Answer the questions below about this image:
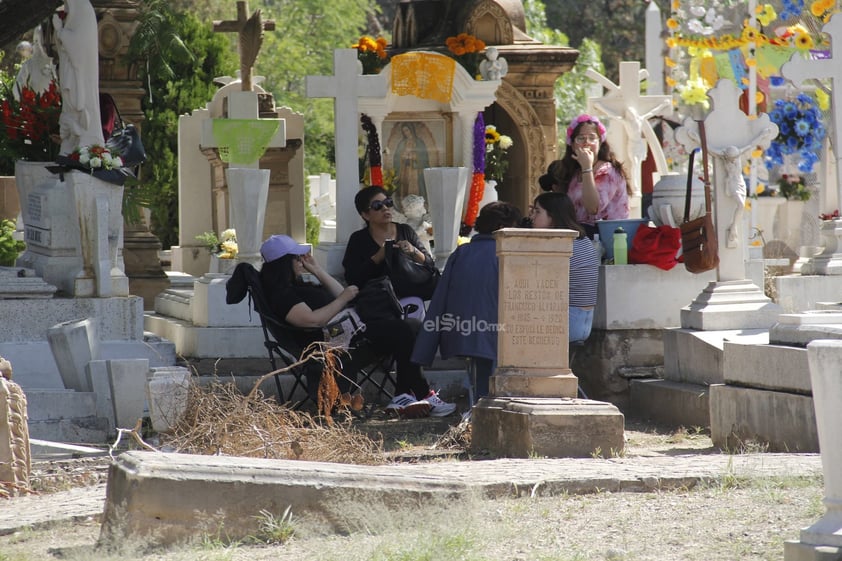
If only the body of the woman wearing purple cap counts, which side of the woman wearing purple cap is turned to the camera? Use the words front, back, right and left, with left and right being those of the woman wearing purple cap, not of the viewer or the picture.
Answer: right

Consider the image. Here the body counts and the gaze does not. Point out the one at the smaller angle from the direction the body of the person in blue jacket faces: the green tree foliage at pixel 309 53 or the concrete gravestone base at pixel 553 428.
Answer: the green tree foliage

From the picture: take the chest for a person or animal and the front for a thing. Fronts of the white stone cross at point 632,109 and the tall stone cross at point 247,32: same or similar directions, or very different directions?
same or similar directions

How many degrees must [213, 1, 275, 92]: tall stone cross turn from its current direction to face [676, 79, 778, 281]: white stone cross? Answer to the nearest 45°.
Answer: approximately 45° to its left

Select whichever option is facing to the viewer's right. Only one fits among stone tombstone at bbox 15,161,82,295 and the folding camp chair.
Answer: the folding camp chair

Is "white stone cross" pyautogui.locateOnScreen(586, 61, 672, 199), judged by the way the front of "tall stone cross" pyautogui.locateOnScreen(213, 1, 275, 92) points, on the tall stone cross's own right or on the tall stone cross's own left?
on the tall stone cross's own left

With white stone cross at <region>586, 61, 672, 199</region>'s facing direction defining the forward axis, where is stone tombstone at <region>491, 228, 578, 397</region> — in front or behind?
in front

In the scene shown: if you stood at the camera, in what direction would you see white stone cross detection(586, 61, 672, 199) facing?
facing the viewer

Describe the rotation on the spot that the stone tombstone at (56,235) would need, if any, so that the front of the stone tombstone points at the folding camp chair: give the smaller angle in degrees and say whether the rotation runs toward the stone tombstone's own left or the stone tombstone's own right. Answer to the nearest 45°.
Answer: approximately 90° to the stone tombstone's own left

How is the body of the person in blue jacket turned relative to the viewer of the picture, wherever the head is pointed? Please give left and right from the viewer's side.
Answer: facing away from the viewer and to the right of the viewer

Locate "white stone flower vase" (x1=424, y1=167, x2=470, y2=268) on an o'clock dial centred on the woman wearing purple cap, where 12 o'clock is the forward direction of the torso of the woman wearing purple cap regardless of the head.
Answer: The white stone flower vase is roughly at 10 o'clock from the woman wearing purple cap.

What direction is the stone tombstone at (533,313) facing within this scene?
toward the camera

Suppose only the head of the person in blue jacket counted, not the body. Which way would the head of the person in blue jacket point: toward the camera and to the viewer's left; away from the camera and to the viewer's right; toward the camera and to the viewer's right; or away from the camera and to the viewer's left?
away from the camera and to the viewer's right

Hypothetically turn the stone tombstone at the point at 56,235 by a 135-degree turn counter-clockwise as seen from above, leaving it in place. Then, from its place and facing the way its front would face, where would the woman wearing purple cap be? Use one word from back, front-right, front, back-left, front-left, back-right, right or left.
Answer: front-right

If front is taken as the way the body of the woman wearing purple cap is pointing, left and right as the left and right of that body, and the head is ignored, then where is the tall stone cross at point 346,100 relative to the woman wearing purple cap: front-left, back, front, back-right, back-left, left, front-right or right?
left

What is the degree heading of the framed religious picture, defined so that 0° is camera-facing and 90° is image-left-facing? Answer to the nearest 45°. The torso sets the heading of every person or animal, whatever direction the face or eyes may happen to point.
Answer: approximately 0°

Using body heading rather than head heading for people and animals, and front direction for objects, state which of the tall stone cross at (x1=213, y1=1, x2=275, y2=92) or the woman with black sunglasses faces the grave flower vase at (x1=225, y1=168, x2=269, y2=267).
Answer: the tall stone cross

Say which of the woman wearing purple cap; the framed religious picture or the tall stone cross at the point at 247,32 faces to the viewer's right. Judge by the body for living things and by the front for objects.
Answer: the woman wearing purple cap

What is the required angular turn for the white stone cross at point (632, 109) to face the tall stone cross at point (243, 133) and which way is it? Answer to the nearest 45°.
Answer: approximately 45° to its right

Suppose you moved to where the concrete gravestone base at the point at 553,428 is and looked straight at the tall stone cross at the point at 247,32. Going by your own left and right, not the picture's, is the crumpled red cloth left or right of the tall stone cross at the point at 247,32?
right

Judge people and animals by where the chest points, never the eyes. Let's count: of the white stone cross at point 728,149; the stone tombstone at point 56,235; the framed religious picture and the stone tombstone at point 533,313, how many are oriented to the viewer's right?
0

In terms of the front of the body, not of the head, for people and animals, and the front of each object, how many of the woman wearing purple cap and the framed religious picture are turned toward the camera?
1
